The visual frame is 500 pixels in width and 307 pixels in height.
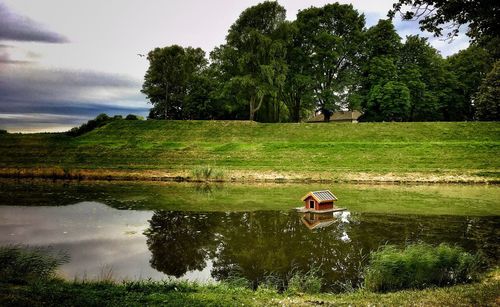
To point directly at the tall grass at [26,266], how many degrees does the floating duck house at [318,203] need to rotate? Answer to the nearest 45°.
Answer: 0° — it already faces it

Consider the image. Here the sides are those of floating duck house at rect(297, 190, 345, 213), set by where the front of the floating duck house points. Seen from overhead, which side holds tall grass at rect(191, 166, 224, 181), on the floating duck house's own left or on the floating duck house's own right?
on the floating duck house's own right

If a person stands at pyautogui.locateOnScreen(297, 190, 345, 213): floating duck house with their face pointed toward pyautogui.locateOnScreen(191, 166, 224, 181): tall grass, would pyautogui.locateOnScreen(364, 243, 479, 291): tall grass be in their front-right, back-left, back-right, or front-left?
back-left

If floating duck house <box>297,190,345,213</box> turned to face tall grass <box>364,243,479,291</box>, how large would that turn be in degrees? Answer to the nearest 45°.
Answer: approximately 45° to its left

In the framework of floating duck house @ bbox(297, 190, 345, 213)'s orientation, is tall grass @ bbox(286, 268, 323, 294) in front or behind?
in front

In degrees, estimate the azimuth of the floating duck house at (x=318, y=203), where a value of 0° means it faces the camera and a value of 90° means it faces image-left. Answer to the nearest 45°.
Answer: approximately 45°
